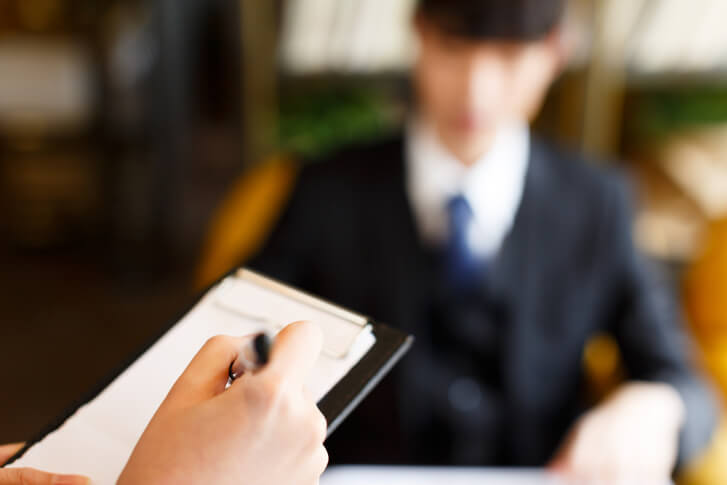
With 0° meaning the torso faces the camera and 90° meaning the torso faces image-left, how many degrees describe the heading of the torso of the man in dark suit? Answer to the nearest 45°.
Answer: approximately 0°
